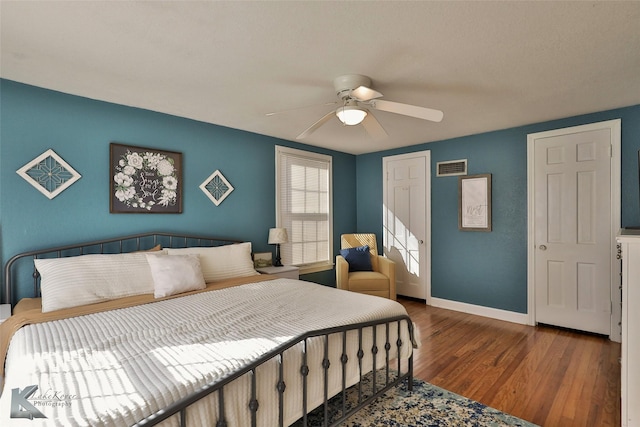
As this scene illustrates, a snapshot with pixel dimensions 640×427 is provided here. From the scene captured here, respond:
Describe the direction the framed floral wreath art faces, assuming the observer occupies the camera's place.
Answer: facing the viewer and to the right of the viewer

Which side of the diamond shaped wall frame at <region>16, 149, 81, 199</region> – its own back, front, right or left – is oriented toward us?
front

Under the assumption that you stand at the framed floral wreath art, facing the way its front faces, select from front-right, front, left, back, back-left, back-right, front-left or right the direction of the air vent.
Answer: front-left

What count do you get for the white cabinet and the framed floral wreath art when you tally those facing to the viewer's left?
1

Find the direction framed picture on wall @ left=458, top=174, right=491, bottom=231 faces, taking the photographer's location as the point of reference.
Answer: facing the viewer and to the left of the viewer

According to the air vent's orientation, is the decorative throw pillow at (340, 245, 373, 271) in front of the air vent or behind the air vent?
in front

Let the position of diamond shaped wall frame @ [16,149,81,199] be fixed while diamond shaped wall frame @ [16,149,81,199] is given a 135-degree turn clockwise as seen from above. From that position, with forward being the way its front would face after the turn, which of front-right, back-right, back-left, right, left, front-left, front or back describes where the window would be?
back-right

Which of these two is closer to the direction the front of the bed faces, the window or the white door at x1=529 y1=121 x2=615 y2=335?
the white door

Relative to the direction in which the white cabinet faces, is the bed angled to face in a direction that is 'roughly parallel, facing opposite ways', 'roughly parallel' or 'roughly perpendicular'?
roughly parallel, facing opposite ways

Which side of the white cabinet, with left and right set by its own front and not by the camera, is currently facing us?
left

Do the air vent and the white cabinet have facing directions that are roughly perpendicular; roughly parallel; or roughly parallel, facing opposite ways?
roughly perpendicular

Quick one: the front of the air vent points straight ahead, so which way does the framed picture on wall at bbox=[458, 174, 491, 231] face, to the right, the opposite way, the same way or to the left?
the same way

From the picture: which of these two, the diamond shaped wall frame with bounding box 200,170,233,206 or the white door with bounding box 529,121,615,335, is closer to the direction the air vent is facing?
the diamond shaped wall frame

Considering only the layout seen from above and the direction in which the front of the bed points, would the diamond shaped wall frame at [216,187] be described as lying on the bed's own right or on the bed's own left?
on the bed's own left

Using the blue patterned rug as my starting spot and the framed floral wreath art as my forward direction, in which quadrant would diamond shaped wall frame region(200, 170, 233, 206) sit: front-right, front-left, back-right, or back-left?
front-right
